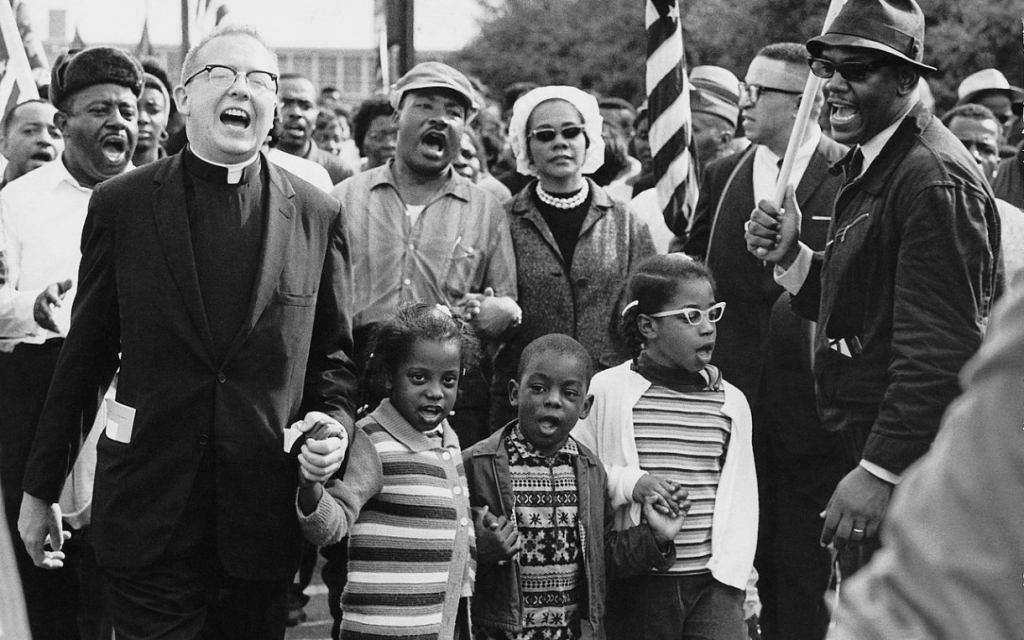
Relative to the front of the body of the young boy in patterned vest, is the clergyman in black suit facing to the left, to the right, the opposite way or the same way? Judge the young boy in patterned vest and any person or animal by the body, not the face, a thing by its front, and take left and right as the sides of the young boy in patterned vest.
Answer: the same way

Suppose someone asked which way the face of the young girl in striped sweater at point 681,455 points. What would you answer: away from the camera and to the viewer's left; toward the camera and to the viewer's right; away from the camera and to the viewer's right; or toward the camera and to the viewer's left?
toward the camera and to the viewer's right

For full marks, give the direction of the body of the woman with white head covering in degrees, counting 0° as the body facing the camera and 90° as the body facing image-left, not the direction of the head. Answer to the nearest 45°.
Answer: approximately 0°

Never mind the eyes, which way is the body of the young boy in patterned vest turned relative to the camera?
toward the camera

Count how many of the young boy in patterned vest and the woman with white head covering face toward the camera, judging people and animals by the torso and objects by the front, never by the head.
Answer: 2

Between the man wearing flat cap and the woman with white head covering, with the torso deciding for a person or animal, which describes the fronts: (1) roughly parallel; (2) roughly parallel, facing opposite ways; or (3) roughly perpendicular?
roughly parallel

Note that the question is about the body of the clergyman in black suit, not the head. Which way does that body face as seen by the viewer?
toward the camera

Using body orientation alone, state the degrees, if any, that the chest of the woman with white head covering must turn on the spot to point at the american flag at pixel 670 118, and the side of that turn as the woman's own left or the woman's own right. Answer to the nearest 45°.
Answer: approximately 135° to the woman's own left

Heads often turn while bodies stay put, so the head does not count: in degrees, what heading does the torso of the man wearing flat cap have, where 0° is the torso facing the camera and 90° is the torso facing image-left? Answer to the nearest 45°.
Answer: approximately 0°

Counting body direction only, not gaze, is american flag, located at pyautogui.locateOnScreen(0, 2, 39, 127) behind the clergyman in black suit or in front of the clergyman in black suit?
behind

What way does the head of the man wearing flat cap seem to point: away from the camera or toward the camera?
toward the camera

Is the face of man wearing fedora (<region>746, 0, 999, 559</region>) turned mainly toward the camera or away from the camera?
toward the camera

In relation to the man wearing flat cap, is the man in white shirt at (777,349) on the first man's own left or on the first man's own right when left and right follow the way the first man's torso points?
on the first man's own left

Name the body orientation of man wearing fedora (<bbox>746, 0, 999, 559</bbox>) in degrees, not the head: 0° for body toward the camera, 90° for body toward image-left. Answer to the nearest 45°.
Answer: approximately 45°

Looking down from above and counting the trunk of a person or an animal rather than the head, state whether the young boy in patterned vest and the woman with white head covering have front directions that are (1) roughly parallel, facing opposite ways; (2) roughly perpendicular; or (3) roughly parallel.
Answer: roughly parallel
